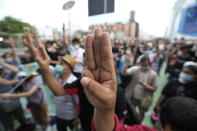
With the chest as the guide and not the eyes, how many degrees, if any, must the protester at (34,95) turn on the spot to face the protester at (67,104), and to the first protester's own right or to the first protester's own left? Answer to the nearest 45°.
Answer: approximately 135° to the first protester's own left

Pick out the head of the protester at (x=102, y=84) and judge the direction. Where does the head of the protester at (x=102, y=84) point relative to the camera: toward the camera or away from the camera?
away from the camera

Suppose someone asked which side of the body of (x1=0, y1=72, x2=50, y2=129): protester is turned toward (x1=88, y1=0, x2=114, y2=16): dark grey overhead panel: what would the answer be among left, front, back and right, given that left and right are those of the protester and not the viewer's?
right

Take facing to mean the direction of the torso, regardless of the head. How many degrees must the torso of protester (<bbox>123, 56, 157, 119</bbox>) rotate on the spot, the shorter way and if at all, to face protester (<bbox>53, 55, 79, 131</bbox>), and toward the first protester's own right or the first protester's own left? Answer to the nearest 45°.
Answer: approximately 45° to the first protester's own right

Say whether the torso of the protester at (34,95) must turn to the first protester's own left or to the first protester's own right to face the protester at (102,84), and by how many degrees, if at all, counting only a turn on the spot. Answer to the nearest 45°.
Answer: approximately 90° to the first protester's own left

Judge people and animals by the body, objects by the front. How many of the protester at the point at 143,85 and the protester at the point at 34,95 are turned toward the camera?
1

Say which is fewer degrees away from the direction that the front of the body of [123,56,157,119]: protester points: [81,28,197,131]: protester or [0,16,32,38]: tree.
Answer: the protester

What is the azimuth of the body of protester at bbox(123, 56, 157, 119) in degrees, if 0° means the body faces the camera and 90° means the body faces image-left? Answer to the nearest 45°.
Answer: approximately 0°
